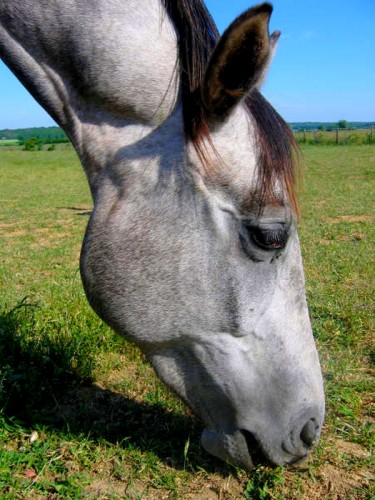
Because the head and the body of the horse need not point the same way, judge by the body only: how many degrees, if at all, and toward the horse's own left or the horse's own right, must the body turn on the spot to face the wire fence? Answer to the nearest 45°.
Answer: approximately 90° to the horse's own left

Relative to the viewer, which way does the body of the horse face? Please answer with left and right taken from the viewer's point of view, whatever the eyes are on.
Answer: facing to the right of the viewer
